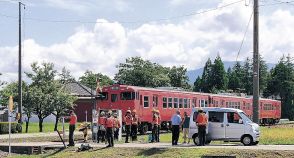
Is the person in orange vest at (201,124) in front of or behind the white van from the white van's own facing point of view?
behind

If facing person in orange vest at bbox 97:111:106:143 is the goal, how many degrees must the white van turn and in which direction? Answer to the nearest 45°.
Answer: approximately 135° to its left

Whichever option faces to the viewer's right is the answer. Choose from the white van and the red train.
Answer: the white van

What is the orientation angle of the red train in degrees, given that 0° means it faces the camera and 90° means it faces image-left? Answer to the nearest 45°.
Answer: approximately 45°

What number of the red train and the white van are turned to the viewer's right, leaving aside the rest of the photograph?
1

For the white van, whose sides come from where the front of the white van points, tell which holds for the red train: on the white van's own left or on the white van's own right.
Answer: on the white van's own left

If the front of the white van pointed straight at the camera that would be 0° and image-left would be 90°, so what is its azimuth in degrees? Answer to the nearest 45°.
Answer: approximately 270°
